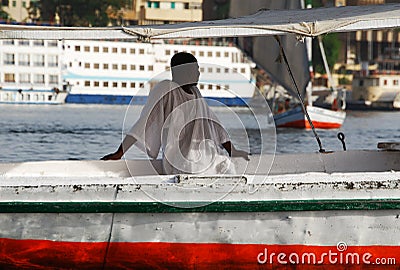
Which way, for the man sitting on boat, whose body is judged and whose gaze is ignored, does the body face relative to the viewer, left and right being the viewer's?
facing the viewer and to the right of the viewer
